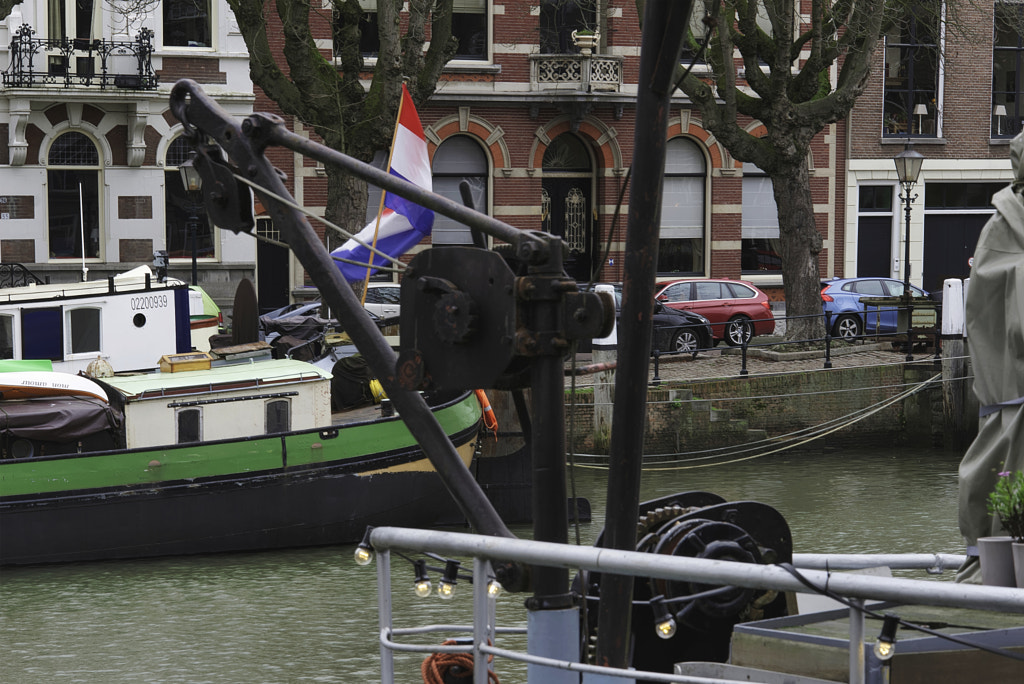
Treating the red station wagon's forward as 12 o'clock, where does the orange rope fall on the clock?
The orange rope is roughly at 9 o'clock from the red station wagon.

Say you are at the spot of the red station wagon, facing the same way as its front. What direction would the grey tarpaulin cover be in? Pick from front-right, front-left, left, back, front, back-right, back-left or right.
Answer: left

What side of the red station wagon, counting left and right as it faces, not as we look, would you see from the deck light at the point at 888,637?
left

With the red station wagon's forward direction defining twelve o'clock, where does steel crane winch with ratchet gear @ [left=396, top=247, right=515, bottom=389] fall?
The steel crane winch with ratchet gear is roughly at 9 o'clock from the red station wagon.

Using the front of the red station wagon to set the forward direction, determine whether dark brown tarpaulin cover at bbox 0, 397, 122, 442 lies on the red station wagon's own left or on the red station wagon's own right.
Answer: on the red station wagon's own left

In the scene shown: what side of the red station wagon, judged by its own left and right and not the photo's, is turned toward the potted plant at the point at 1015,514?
left

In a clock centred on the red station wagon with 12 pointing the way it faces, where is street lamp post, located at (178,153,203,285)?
The street lamp post is roughly at 12 o'clock from the red station wagon.

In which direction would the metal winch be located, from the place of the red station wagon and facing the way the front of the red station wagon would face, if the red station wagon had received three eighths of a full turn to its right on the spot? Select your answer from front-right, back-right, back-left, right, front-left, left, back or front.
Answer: back-right

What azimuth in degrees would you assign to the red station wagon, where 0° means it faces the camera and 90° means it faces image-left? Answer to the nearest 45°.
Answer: approximately 90°
